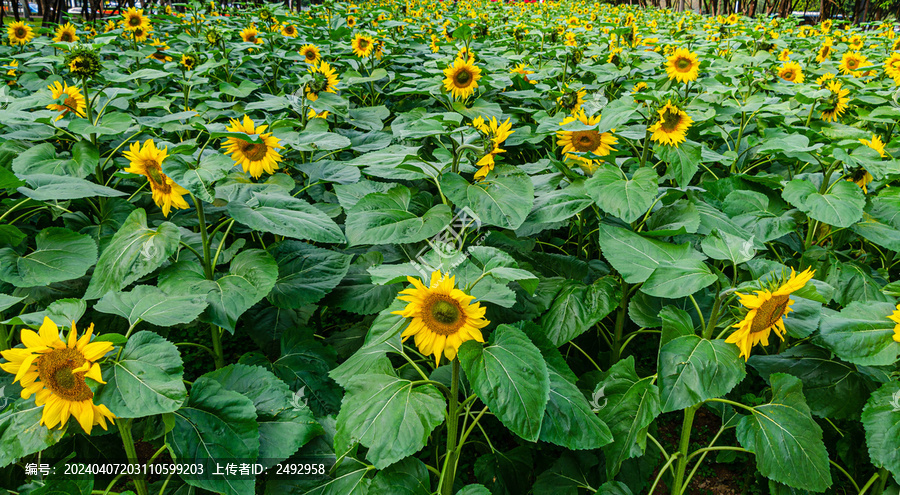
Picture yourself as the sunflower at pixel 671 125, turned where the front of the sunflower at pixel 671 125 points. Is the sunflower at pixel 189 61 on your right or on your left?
on your right

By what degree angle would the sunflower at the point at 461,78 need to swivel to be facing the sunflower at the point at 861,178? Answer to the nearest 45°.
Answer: approximately 45° to its left

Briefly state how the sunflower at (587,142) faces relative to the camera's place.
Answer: facing the viewer

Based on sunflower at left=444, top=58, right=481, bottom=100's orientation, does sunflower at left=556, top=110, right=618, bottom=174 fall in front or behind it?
in front

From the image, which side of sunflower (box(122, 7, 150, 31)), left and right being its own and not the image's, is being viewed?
front

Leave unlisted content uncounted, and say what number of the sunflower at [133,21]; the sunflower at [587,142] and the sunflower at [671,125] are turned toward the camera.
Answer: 3

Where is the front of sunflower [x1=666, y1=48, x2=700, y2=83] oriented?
toward the camera

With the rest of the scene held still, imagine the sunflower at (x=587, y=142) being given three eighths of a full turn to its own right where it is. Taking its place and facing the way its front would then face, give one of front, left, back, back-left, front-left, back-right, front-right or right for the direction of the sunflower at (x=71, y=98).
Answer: front-left

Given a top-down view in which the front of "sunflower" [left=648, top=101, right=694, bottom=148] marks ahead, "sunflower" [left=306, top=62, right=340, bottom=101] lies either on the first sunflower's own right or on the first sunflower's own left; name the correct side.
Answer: on the first sunflower's own right

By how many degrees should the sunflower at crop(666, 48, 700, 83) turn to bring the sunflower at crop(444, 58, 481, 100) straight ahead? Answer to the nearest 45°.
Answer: approximately 45° to its right

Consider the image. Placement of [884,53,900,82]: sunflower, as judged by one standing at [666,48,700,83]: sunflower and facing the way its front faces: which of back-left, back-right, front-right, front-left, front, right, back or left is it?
back-left

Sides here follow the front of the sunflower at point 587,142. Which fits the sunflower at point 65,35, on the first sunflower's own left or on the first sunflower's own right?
on the first sunflower's own right

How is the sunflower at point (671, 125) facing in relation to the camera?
toward the camera
